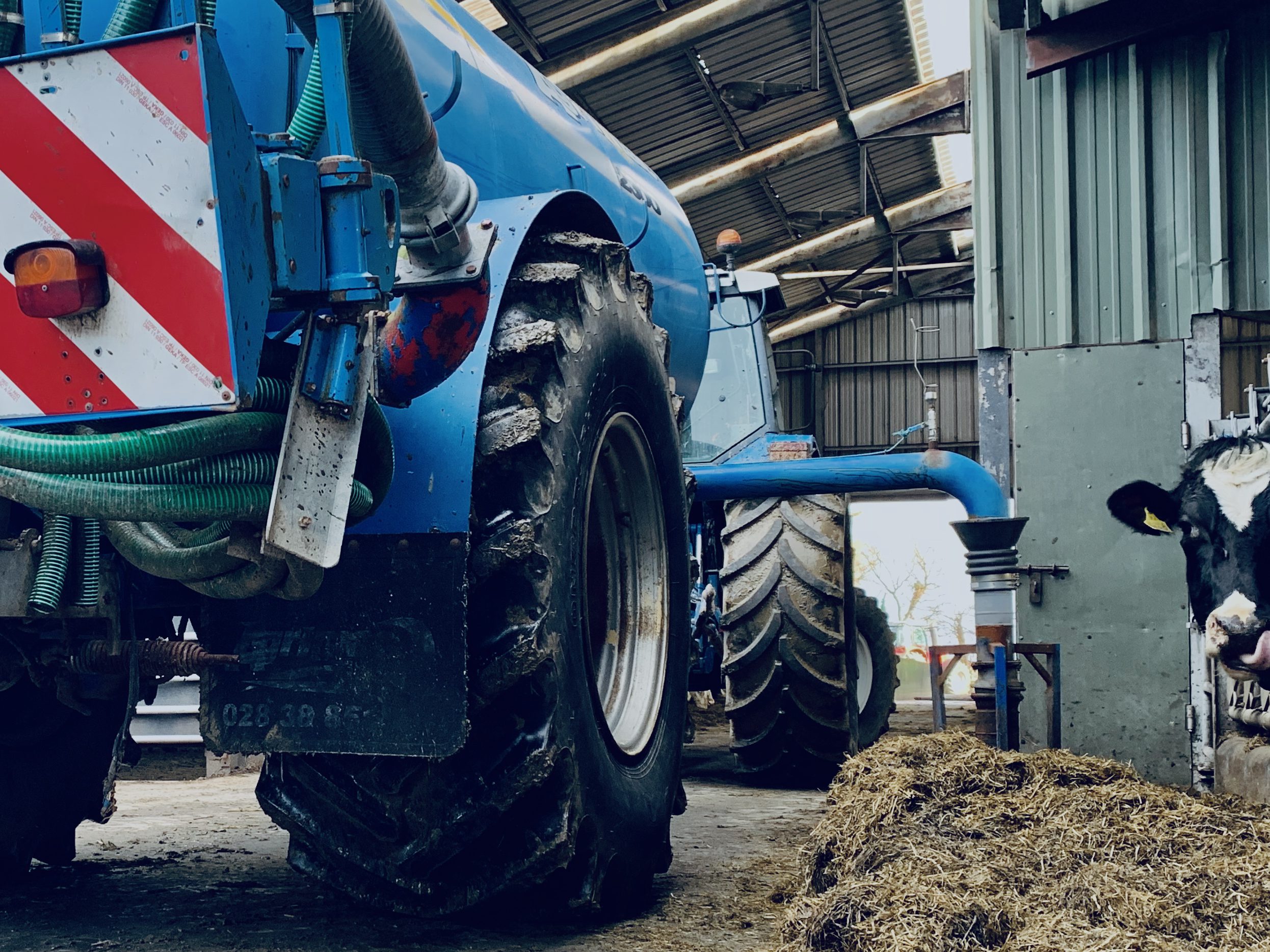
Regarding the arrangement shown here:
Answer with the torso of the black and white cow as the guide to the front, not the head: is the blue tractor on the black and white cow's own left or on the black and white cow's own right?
on the black and white cow's own right

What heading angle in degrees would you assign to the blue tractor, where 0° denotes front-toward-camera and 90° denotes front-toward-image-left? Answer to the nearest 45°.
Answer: approximately 225°

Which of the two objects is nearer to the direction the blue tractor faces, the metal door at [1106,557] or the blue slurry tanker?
the metal door

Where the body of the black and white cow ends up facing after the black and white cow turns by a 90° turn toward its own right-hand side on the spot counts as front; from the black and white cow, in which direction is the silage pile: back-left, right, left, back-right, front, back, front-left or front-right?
left

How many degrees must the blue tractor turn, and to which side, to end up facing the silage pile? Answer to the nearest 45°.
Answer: approximately 135° to its right

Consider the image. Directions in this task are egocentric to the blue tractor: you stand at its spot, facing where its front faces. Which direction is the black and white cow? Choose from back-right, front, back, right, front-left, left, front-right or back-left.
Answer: right
